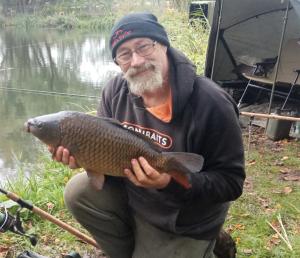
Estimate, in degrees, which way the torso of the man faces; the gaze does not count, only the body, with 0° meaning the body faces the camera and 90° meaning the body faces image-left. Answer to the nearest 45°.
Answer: approximately 45°

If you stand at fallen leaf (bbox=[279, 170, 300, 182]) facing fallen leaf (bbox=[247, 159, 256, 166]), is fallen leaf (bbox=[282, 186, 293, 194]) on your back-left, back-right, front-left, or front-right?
back-left

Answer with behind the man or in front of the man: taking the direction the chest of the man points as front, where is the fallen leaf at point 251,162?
behind

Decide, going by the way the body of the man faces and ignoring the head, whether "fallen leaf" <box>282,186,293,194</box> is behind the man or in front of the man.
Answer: behind

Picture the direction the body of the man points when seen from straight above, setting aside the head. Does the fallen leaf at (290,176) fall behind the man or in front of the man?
behind
